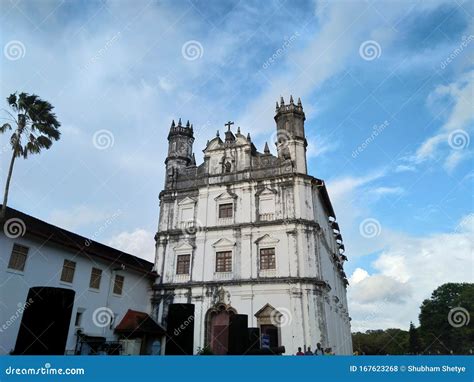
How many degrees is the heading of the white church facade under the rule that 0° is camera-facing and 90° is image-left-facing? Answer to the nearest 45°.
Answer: approximately 45°

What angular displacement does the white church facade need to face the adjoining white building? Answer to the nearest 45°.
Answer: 0° — it already faces it

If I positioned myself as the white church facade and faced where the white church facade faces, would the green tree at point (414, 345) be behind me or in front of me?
behind

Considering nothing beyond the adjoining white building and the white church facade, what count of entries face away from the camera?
0

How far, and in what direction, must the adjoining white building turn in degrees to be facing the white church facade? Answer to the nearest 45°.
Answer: approximately 45° to its left

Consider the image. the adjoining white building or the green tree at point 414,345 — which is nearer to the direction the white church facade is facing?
the adjoining white building

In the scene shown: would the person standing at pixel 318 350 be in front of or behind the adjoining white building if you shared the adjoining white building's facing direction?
in front
